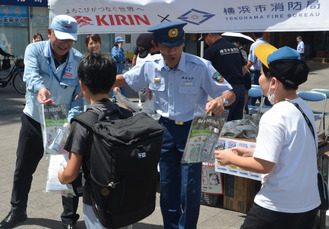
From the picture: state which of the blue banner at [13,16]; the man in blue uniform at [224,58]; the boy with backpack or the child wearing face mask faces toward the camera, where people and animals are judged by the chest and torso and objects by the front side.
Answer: the blue banner

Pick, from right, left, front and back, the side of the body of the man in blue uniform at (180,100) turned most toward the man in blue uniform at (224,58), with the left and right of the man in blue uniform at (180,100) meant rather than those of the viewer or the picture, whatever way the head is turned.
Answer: back

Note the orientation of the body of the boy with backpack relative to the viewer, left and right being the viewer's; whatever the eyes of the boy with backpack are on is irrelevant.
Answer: facing away from the viewer and to the left of the viewer

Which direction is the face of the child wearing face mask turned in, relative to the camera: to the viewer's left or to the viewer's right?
to the viewer's left

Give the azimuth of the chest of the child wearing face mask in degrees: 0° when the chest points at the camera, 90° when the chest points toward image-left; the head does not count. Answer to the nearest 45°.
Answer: approximately 135°

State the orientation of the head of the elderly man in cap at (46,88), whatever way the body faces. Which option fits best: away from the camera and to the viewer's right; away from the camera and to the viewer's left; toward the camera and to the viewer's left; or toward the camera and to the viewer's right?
toward the camera and to the viewer's right

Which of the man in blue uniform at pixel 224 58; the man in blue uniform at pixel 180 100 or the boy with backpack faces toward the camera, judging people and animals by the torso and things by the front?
the man in blue uniform at pixel 180 100

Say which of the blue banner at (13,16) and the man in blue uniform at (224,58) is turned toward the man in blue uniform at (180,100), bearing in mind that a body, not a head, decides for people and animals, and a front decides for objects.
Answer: the blue banner

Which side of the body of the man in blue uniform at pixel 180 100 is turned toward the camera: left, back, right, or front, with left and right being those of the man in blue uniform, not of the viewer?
front

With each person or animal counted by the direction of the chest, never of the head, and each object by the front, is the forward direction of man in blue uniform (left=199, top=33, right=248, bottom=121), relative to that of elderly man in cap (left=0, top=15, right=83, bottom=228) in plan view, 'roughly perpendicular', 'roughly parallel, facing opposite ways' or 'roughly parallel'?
roughly parallel, facing opposite ways

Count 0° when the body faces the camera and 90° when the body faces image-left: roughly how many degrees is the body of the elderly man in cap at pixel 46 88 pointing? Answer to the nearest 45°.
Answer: approximately 315°

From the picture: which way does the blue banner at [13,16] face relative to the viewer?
toward the camera

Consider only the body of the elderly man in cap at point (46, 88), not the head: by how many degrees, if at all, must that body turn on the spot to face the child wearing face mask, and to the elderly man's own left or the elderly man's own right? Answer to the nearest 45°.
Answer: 0° — they already face them

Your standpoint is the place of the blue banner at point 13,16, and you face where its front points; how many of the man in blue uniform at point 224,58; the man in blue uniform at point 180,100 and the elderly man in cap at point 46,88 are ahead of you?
3
